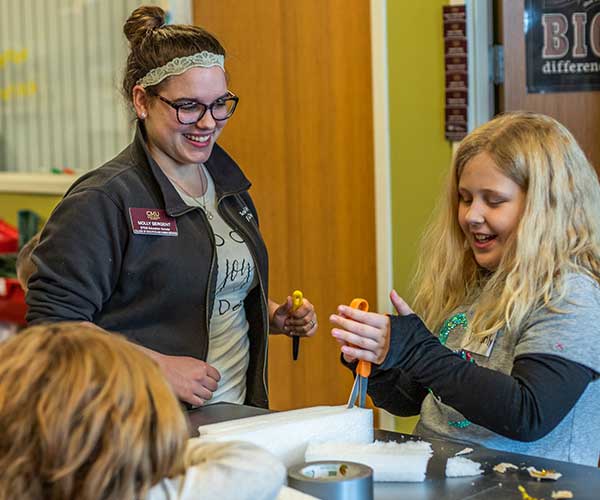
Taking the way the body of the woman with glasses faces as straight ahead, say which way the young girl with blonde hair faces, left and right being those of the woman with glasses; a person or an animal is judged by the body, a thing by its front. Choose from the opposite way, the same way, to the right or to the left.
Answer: to the right

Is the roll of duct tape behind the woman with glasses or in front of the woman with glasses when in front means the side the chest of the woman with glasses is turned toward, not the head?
in front

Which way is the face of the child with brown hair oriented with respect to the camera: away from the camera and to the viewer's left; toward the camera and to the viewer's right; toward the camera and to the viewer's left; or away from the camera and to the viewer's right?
away from the camera and to the viewer's right

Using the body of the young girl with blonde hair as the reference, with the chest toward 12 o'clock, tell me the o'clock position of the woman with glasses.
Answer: The woman with glasses is roughly at 2 o'clock from the young girl with blonde hair.

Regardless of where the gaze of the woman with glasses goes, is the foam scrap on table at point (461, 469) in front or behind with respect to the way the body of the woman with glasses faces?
in front

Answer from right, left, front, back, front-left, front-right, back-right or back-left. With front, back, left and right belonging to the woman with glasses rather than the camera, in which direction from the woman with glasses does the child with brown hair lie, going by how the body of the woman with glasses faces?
front-right

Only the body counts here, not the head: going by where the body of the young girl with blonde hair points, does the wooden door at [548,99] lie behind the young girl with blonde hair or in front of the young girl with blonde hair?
behind

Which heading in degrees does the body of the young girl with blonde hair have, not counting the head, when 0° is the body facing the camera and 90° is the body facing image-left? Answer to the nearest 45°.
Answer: approximately 45°

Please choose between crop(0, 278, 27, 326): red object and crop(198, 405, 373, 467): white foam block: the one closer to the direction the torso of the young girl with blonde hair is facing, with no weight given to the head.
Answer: the white foam block
